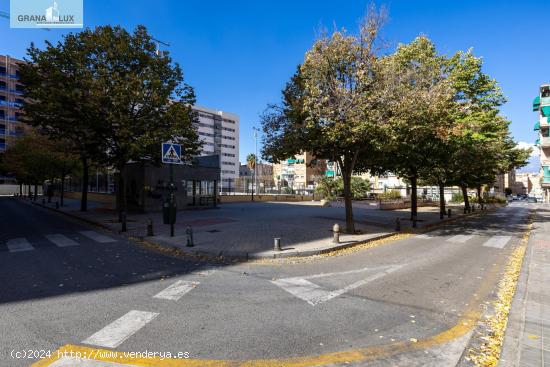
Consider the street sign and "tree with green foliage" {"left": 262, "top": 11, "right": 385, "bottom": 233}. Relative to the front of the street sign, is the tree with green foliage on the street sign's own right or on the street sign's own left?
on the street sign's own left

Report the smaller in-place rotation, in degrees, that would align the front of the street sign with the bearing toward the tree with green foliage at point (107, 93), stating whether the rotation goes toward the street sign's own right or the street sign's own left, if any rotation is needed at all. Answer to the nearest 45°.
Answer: approximately 135° to the street sign's own right

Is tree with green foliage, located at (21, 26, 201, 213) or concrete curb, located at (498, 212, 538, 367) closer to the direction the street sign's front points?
the concrete curb

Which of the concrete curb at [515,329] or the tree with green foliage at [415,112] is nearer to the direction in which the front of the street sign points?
the concrete curb

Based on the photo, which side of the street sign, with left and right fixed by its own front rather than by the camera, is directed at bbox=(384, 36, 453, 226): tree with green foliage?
left

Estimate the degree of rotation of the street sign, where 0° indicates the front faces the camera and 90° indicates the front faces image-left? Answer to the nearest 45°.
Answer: approximately 0°

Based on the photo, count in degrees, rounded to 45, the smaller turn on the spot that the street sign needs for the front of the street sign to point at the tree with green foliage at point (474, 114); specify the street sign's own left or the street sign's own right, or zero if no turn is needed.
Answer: approximately 90° to the street sign's own left
